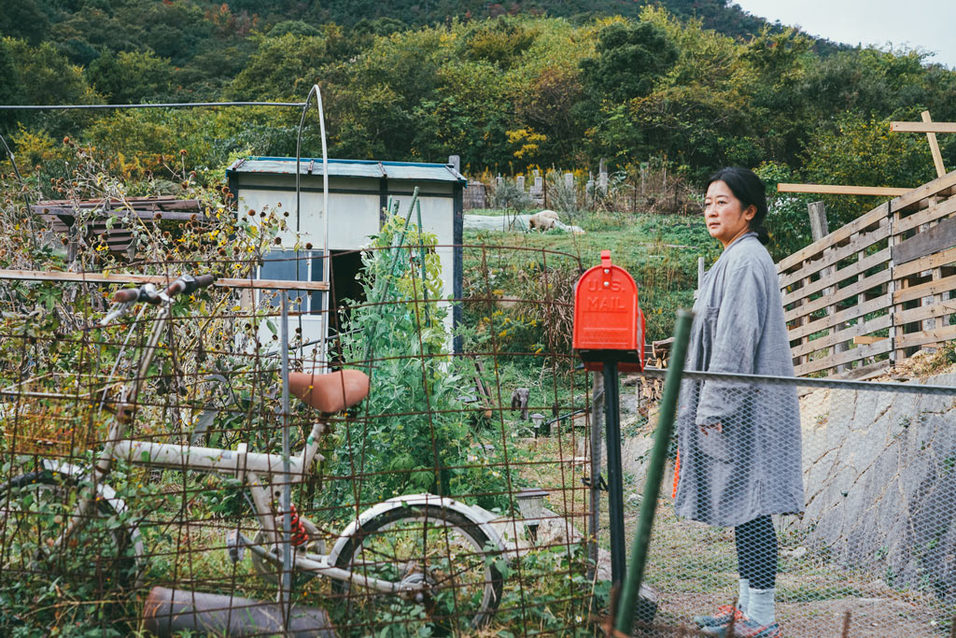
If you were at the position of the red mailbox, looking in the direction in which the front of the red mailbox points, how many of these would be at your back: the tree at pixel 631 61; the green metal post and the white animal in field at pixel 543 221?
2

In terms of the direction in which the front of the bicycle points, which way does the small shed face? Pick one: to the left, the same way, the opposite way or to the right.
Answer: to the left

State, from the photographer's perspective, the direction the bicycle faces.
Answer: facing to the left of the viewer

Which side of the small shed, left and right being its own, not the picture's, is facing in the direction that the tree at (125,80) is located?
back

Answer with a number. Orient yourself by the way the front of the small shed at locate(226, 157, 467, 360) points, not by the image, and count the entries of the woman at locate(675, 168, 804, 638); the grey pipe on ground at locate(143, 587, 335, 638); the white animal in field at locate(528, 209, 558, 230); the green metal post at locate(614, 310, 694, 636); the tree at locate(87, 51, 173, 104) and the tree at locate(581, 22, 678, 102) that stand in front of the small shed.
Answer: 3

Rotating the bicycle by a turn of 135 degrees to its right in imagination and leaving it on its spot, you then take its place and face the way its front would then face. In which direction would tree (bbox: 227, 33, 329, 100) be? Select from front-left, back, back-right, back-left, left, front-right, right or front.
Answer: front-left

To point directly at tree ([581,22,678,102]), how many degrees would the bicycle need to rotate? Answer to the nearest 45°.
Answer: approximately 135° to its right

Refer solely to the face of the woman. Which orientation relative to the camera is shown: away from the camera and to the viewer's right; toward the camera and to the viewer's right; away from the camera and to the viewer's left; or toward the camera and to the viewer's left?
toward the camera and to the viewer's left

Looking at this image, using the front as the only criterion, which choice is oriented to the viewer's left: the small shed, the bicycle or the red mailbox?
the bicycle

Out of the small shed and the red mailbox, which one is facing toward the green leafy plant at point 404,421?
the small shed

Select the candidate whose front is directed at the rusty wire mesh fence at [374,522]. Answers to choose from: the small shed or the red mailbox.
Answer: the small shed

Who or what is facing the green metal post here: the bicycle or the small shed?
the small shed

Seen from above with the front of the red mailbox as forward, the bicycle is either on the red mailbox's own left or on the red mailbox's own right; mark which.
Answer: on the red mailbox's own right
